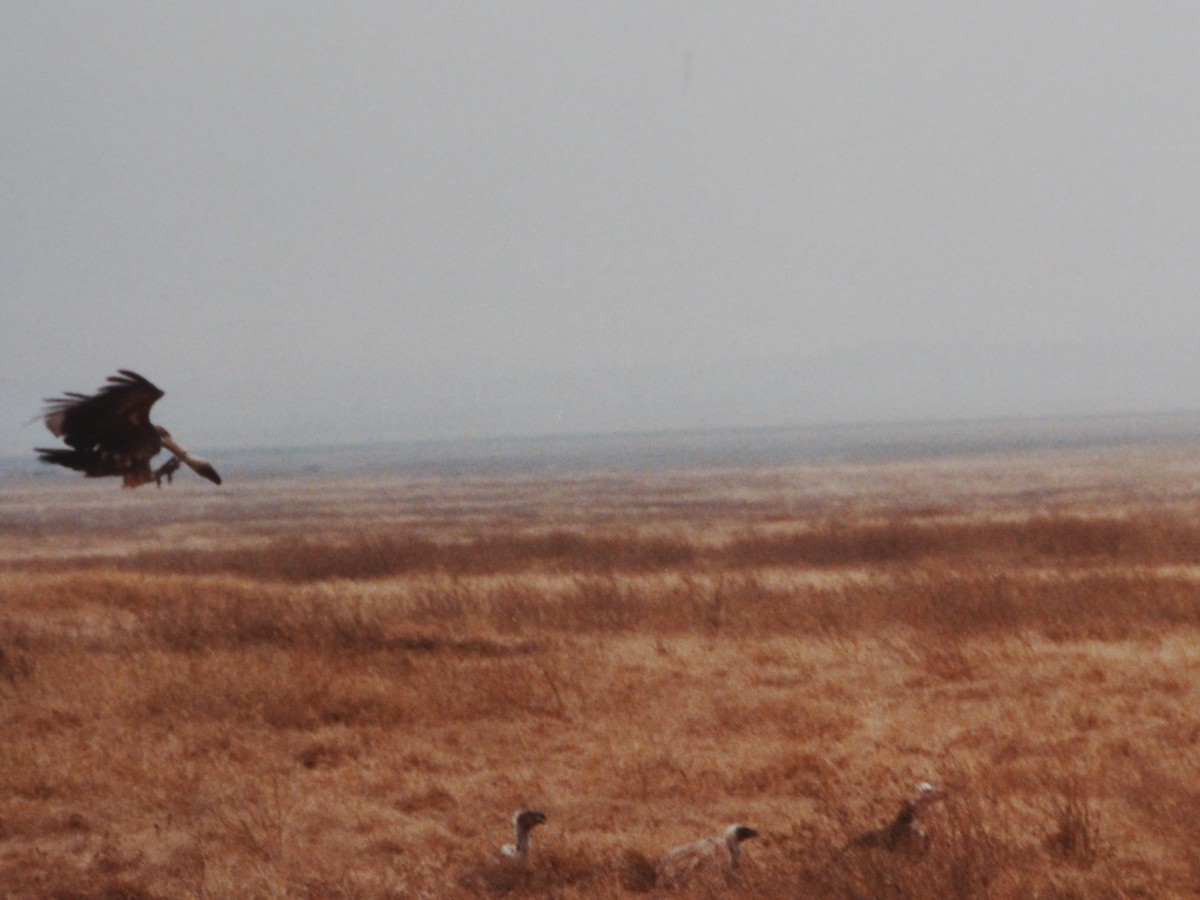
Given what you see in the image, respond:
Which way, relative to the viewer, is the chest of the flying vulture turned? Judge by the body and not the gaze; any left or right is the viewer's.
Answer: facing to the right of the viewer
